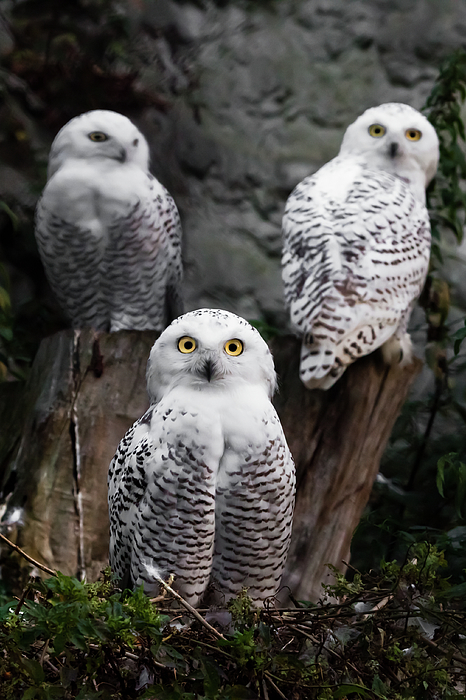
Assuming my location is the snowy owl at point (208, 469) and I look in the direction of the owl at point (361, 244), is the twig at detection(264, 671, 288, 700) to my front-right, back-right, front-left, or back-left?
back-right

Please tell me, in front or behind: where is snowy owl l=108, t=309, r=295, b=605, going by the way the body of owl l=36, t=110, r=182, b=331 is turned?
in front

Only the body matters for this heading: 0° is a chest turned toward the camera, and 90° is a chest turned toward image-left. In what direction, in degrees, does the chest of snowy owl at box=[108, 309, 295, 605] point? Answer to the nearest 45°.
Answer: approximately 0°

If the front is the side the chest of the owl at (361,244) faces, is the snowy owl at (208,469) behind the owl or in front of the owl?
behind
